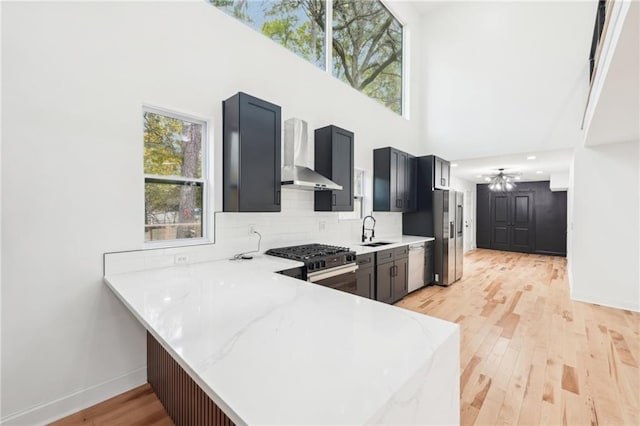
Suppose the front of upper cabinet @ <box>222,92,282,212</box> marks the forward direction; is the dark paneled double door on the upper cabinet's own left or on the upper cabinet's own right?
on the upper cabinet's own left

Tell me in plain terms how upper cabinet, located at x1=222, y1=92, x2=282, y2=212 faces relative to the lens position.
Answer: facing the viewer and to the right of the viewer

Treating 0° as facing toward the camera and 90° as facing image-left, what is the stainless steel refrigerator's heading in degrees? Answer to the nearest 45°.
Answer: approximately 315°

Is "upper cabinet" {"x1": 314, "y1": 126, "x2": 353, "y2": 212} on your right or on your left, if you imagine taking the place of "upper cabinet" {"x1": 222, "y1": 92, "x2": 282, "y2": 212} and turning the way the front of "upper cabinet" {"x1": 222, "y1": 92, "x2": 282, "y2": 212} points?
on your left
